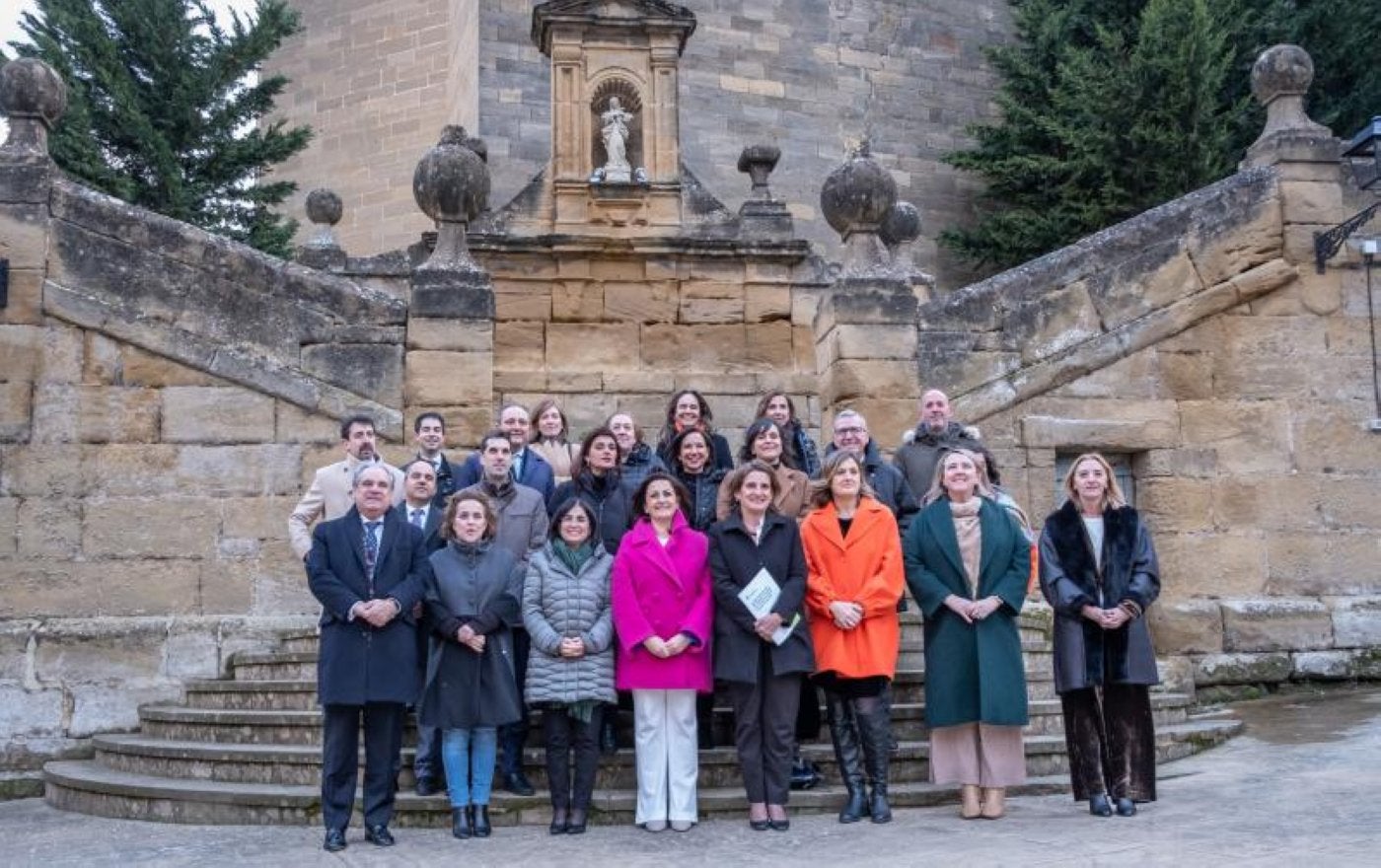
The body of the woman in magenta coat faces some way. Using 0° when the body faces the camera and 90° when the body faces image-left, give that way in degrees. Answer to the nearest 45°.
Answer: approximately 0°

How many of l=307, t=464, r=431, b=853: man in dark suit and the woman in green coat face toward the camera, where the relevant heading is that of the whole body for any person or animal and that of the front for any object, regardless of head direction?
2

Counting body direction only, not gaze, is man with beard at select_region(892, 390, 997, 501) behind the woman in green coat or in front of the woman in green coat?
behind

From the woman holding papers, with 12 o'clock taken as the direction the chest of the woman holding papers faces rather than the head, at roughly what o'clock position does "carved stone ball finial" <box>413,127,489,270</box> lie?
The carved stone ball finial is roughly at 5 o'clock from the woman holding papers.

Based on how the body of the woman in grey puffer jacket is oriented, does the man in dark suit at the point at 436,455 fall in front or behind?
behind

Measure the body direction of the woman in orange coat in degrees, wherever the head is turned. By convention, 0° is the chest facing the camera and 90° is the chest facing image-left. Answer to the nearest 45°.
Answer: approximately 0°

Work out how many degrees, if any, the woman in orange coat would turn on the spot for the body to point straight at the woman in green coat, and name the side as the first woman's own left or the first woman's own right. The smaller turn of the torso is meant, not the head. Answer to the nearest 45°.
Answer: approximately 90° to the first woman's own left

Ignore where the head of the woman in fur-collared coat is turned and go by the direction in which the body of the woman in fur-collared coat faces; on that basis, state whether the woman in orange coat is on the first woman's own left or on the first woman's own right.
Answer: on the first woman's own right
